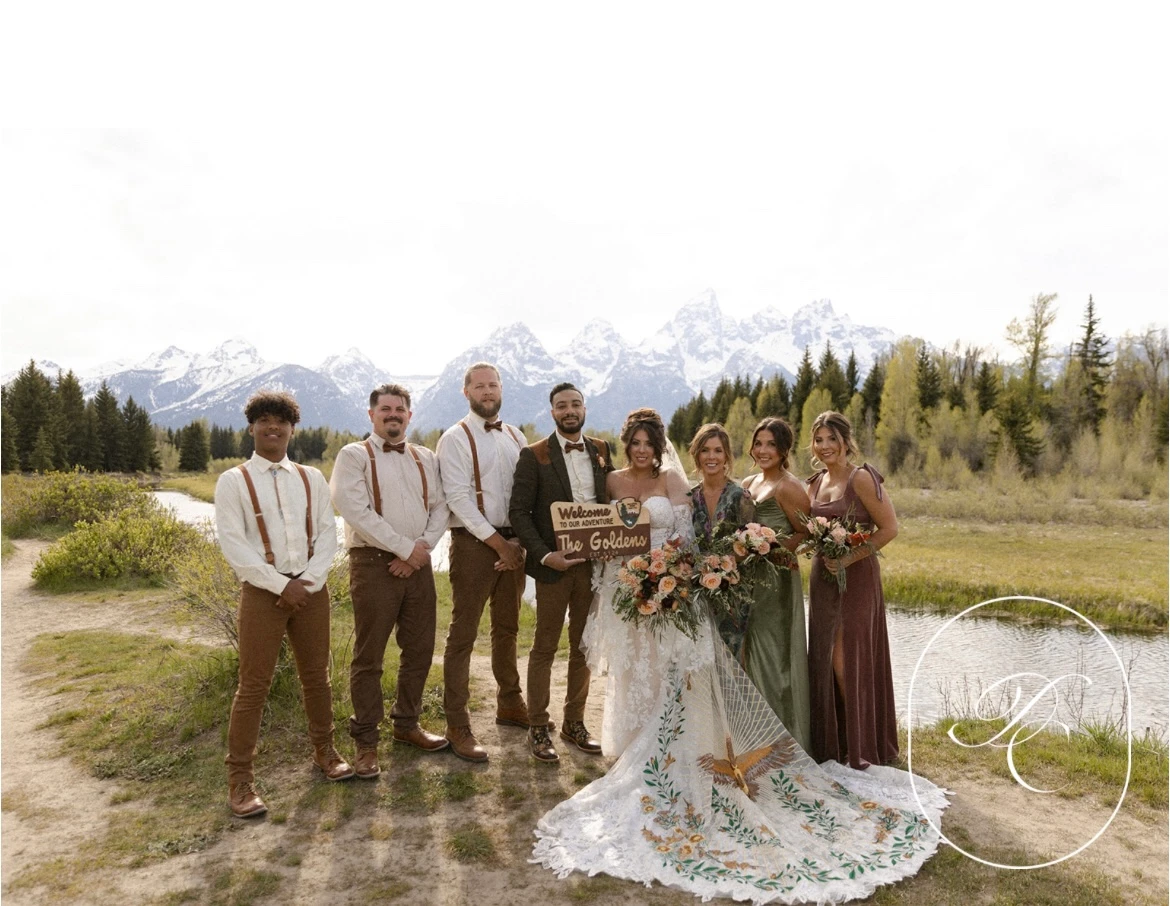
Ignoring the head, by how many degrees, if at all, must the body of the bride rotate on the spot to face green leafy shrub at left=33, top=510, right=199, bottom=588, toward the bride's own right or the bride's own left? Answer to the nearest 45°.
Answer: approximately 135° to the bride's own right

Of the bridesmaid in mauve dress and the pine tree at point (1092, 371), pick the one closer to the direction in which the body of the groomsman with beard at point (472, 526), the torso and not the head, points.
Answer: the bridesmaid in mauve dress

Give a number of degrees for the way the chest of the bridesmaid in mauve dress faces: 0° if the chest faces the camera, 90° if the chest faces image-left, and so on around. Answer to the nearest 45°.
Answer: approximately 45°

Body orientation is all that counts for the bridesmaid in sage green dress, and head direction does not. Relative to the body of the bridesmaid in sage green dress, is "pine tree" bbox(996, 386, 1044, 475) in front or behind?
behind

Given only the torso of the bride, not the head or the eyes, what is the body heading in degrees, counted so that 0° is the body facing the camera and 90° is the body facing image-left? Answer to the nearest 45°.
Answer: approximately 0°

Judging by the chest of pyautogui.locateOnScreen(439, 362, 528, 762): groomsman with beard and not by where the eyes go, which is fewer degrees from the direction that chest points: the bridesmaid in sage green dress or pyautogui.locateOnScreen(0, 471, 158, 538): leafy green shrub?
the bridesmaid in sage green dress

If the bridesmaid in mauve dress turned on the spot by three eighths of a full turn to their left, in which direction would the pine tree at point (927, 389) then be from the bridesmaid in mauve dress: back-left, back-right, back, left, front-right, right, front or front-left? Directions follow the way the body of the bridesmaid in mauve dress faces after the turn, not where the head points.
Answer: left

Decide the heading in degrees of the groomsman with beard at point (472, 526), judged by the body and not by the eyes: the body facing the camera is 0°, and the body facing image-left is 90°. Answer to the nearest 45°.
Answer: approximately 315°

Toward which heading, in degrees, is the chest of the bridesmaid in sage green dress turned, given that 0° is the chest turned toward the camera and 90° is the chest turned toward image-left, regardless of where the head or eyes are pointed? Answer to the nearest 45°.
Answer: approximately 45°
